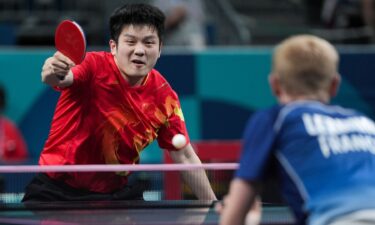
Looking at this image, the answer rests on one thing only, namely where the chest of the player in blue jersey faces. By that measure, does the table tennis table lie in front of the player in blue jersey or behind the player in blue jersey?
in front

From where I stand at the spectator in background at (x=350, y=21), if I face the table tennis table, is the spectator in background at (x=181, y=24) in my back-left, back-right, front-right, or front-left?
front-right

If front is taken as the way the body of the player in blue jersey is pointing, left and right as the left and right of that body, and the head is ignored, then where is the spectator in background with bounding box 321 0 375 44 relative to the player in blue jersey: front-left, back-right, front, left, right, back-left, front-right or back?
front-right

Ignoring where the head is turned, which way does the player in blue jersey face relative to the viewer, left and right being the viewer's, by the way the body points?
facing away from the viewer and to the left of the viewer

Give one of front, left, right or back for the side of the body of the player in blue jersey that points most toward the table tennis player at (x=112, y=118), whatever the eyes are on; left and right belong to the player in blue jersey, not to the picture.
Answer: front

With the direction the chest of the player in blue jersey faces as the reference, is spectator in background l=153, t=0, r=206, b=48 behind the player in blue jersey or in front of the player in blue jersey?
in front

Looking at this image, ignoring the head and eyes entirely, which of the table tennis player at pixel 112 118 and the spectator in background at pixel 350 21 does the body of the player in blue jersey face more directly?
the table tennis player

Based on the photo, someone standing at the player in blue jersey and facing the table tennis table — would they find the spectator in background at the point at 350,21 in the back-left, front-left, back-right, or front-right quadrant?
front-right

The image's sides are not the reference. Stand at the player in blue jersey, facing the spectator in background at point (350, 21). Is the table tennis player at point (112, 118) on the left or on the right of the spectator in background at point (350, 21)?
left
